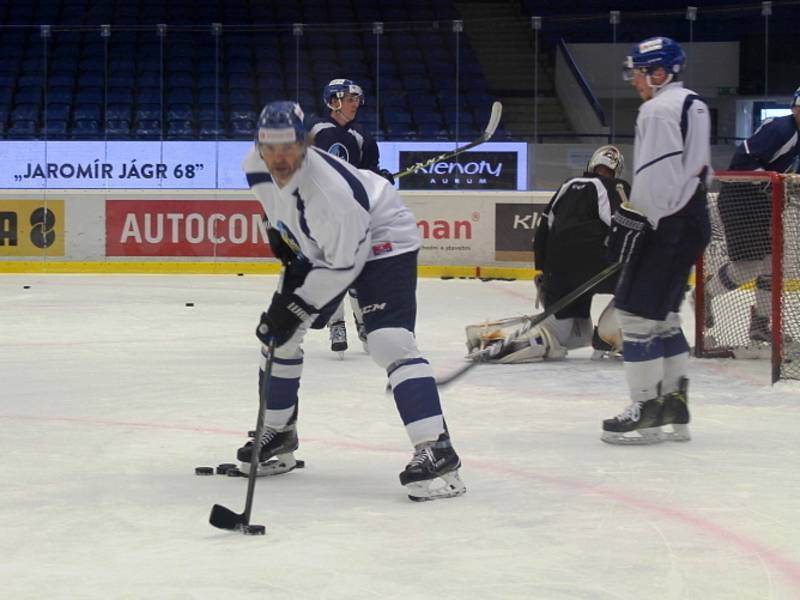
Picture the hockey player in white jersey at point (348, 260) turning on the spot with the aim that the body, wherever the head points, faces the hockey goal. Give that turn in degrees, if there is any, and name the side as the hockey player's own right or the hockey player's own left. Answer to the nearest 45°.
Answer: approximately 180°

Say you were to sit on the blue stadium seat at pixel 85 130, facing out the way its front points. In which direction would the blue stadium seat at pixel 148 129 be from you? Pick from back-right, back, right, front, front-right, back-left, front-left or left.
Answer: left

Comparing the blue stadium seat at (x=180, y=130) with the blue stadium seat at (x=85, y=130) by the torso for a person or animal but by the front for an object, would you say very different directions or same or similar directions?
same or similar directions

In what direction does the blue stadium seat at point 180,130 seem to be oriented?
toward the camera

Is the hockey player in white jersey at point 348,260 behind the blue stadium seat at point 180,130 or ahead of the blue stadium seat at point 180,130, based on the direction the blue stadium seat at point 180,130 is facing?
ahead

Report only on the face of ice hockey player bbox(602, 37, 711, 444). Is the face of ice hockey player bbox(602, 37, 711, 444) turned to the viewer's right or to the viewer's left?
to the viewer's left

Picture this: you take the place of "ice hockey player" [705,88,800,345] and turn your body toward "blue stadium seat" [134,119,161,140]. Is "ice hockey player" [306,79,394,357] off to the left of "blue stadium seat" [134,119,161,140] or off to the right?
left

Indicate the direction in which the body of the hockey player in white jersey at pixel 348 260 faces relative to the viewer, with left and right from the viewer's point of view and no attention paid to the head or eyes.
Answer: facing the viewer and to the left of the viewer

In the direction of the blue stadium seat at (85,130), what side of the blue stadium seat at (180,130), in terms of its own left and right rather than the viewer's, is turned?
right

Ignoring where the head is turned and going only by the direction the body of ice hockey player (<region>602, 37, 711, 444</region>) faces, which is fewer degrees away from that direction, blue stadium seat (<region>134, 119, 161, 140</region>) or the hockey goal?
the blue stadium seat

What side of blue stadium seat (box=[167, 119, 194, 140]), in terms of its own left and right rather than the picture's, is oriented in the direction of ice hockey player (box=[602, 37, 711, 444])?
front

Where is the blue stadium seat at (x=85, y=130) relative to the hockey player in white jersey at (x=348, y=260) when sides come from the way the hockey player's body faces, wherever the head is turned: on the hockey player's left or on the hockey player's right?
on the hockey player's right

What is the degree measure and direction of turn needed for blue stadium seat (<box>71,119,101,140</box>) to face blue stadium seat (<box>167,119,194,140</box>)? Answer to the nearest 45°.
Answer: approximately 90° to its left

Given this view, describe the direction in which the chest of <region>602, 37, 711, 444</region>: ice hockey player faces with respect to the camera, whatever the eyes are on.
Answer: to the viewer's left
